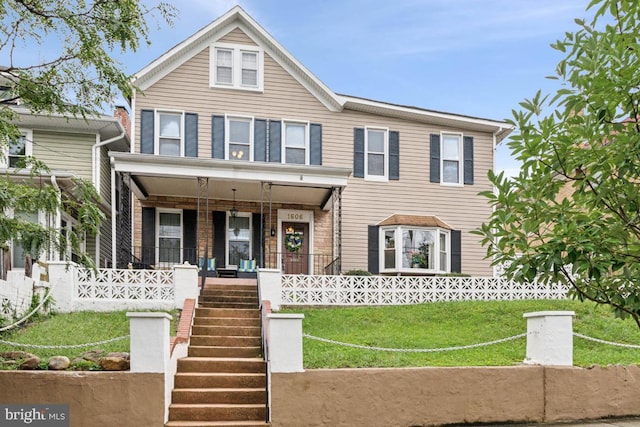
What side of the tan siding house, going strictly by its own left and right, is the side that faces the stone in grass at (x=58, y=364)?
front

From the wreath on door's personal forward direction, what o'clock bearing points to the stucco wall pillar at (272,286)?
The stucco wall pillar is roughly at 12 o'clock from the wreath on door.

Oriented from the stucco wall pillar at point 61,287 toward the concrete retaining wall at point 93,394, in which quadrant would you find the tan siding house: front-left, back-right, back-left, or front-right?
back-left

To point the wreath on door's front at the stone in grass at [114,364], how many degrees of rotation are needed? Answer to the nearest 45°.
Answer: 0° — it already faces it

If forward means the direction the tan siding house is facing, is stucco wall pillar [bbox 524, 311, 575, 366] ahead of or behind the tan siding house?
ahead

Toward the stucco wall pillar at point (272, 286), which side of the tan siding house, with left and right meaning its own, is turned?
front

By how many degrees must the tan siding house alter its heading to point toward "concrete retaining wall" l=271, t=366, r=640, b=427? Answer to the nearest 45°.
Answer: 0° — it already faces it

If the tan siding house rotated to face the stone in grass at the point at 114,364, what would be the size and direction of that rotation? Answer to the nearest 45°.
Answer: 0° — it already faces it

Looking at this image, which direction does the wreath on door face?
toward the camera

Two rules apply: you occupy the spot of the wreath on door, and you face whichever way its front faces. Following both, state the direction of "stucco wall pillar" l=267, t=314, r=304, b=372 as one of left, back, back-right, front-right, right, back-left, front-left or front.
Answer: front

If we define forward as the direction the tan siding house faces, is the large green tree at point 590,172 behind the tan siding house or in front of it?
in front

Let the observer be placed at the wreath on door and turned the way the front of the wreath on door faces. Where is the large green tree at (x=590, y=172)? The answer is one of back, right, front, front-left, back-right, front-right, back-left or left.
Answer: front

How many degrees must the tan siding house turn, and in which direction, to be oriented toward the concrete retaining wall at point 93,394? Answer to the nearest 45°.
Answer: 0° — it already faces it
